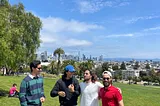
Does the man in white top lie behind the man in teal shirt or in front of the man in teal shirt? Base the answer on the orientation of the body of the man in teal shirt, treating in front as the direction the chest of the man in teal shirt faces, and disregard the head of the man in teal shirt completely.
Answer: in front

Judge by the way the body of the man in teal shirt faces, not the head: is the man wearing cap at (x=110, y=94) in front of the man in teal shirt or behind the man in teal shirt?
in front

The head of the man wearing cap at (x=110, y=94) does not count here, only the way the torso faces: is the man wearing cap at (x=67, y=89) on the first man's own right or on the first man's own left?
on the first man's own right

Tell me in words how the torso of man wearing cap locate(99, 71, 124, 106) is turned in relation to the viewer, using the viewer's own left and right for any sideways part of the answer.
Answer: facing the viewer and to the left of the viewer

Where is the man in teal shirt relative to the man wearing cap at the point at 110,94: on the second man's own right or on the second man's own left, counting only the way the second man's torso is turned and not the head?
on the second man's own right

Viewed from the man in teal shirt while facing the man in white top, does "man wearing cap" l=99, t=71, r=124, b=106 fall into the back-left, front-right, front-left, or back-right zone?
front-right

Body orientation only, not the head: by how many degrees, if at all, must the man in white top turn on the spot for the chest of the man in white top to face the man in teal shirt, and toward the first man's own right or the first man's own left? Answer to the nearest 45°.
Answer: approximately 45° to the first man's own right

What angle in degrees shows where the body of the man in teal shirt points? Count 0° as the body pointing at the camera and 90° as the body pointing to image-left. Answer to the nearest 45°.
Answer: approximately 315°

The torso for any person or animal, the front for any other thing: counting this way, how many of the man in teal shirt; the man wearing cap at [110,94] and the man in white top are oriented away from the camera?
0

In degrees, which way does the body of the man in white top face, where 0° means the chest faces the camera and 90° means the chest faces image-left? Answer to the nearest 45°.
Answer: approximately 45°
